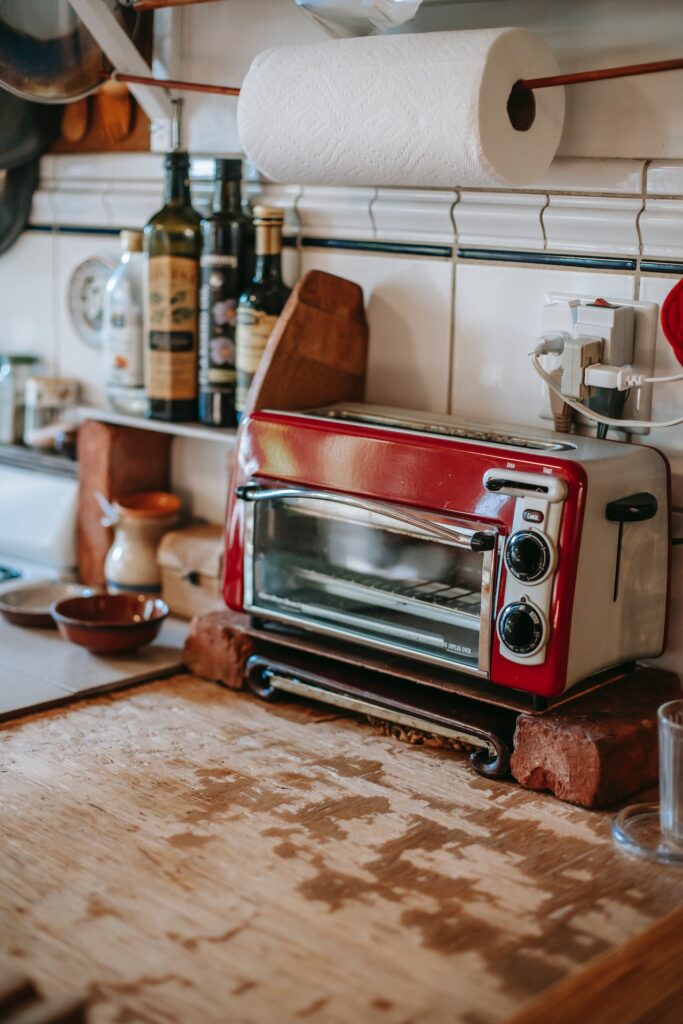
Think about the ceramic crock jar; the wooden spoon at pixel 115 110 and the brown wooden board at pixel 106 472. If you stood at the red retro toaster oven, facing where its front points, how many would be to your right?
3

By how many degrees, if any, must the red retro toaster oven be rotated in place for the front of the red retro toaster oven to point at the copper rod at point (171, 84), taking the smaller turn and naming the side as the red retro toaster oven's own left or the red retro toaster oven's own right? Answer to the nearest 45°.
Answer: approximately 90° to the red retro toaster oven's own right

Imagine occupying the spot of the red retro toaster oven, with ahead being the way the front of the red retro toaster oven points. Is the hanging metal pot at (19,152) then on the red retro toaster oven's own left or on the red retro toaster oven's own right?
on the red retro toaster oven's own right

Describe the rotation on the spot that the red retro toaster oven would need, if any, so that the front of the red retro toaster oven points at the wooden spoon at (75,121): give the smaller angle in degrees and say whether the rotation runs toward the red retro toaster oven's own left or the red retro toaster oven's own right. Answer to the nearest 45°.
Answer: approximately 90° to the red retro toaster oven's own right

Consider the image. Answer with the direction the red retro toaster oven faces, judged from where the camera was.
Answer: facing the viewer and to the left of the viewer

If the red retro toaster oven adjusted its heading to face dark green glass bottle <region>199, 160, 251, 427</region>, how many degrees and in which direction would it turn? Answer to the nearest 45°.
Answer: approximately 90° to its right

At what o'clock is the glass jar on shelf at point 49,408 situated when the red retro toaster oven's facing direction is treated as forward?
The glass jar on shelf is roughly at 3 o'clock from the red retro toaster oven.

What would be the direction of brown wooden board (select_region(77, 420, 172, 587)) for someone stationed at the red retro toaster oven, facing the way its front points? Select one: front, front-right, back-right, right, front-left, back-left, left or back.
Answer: right

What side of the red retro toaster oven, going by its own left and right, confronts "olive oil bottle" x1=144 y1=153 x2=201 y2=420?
right

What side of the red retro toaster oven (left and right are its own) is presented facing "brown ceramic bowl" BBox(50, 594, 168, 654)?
right

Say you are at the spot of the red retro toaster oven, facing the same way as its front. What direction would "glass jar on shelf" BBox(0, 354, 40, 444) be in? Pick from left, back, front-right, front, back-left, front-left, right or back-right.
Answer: right
